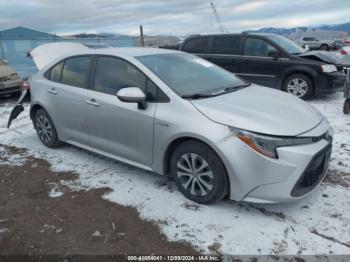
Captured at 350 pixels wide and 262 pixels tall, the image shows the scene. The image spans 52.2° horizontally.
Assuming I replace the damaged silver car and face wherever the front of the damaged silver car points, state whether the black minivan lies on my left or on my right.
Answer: on my left

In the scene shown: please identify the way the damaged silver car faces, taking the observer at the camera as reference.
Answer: facing the viewer and to the right of the viewer
